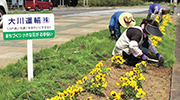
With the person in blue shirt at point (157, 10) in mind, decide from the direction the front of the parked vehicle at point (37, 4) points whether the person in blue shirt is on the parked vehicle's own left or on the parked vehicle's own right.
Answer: on the parked vehicle's own right

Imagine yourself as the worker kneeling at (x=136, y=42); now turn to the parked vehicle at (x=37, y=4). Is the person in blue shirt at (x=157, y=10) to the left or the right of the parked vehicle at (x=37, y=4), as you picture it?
right

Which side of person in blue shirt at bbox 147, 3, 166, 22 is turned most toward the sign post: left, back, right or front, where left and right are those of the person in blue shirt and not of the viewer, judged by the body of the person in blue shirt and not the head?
right

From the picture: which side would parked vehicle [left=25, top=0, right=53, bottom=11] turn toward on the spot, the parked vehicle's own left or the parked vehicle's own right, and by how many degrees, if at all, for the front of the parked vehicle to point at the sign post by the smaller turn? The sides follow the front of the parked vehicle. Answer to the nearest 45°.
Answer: approximately 135° to the parked vehicle's own right

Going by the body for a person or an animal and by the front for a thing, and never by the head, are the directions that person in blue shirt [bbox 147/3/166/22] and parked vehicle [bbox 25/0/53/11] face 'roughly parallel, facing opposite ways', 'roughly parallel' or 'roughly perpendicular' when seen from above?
roughly perpendicular

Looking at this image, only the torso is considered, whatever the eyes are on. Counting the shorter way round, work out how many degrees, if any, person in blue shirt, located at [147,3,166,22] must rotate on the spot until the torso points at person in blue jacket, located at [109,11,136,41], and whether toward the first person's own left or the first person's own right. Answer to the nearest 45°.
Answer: approximately 90° to the first person's own right

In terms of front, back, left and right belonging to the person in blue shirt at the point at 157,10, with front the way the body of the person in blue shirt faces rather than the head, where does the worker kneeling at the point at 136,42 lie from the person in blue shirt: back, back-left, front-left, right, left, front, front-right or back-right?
right

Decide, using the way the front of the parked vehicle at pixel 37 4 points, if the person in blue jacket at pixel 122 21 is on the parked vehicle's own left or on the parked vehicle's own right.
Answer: on the parked vehicle's own right
